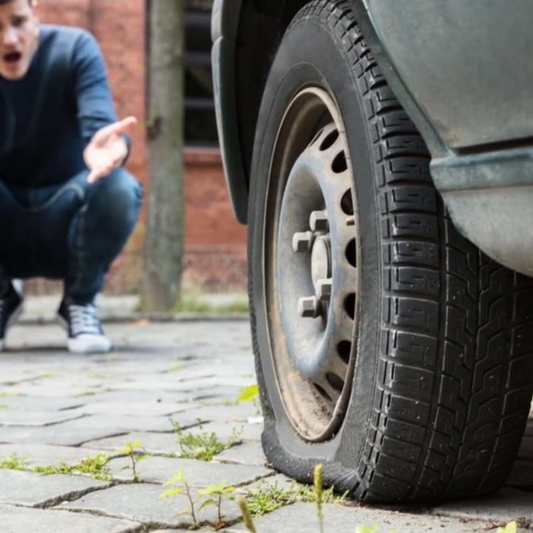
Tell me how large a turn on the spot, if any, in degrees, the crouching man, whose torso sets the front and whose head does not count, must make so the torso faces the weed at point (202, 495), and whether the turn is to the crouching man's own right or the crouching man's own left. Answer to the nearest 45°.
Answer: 0° — they already face it

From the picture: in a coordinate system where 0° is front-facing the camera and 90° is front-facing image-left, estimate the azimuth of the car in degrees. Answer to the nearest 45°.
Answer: approximately 315°

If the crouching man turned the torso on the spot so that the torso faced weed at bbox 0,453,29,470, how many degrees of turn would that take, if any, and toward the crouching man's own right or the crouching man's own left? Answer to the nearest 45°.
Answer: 0° — they already face it

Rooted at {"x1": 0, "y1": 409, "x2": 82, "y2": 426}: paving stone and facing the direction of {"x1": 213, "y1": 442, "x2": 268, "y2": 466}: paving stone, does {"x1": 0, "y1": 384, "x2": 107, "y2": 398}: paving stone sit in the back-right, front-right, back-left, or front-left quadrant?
back-left

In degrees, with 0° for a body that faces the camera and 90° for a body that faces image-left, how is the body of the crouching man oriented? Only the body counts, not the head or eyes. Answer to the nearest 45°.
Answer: approximately 0°

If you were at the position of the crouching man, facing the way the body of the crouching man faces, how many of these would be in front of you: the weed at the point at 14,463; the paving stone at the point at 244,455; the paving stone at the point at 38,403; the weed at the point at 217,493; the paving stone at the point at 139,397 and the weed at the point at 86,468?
6

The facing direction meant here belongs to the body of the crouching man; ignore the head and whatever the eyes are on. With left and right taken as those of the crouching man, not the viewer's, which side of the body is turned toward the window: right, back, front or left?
back

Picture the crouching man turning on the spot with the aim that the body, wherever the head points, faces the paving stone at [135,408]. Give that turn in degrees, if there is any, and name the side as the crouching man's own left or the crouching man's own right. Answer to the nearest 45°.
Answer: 0° — they already face it

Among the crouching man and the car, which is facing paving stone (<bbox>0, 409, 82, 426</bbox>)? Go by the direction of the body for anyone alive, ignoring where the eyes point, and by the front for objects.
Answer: the crouching man

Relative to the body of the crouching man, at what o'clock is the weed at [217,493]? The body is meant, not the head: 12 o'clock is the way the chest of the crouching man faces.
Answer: The weed is roughly at 12 o'clock from the crouching man.

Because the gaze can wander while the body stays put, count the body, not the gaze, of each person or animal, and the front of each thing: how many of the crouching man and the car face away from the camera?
0
